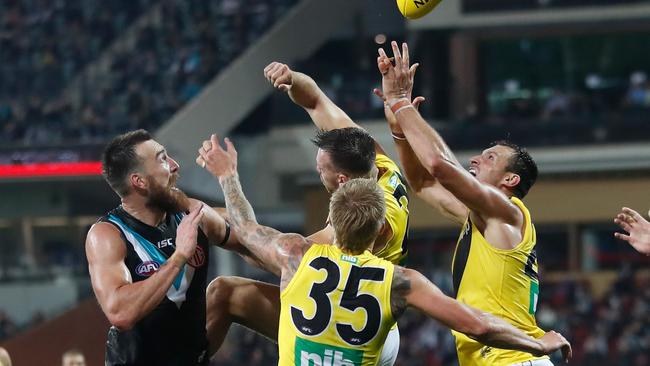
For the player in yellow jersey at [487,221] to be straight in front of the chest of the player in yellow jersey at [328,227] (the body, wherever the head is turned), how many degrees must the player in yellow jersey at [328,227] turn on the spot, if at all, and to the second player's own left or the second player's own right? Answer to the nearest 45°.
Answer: approximately 180°

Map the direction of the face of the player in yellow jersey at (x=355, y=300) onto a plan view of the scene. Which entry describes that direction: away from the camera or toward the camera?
away from the camera

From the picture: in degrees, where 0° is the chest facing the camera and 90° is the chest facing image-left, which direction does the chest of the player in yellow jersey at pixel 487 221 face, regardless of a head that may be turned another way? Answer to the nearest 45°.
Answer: approximately 90°

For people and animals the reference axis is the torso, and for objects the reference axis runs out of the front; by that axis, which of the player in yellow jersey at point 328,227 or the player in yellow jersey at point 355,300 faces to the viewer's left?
the player in yellow jersey at point 328,227

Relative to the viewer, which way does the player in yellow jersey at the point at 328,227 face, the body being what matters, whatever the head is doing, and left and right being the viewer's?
facing to the left of the viewer

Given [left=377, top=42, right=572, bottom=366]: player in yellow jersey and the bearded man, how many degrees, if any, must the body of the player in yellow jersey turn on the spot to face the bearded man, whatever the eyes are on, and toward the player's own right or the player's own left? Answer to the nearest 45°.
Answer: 0° — they already face them

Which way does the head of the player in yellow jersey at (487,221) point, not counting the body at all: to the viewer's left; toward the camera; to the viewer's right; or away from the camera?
to the viewer's left

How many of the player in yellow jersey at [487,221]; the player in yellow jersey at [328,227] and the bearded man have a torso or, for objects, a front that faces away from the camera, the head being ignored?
0

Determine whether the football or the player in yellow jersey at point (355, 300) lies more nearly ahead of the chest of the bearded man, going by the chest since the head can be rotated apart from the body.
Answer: the player in yellow jersey

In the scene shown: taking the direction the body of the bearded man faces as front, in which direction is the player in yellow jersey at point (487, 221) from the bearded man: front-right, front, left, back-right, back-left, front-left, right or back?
front-left

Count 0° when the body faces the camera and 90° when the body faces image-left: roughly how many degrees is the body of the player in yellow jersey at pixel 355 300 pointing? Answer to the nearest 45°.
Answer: approximately 180°
